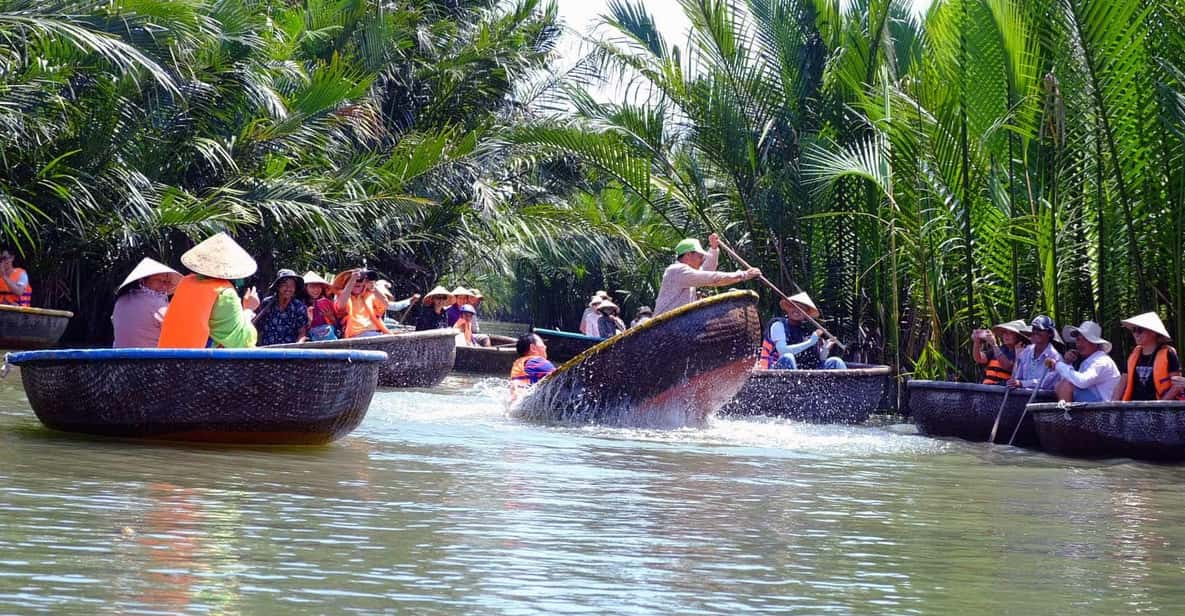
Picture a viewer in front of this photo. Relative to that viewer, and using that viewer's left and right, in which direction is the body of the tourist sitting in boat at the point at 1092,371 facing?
facing to the left of the viewer

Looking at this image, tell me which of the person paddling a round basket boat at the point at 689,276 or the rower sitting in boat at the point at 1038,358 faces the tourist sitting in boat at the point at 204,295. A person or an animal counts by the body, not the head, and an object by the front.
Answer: the rower sitting in boat at the point at 1038,358

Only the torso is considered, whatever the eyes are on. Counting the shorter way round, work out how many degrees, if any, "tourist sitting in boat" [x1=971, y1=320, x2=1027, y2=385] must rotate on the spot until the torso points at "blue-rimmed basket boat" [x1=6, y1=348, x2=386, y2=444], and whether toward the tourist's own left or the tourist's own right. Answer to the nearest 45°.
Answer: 0° — they already face it

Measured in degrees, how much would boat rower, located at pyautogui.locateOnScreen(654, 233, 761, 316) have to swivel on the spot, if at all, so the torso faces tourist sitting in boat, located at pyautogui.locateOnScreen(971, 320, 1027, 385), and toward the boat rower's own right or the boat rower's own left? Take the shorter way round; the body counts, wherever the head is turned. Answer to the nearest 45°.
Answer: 0° — they already face them

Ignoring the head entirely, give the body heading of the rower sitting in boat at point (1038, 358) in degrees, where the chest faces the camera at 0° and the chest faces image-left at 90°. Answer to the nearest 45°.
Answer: approximately 45°

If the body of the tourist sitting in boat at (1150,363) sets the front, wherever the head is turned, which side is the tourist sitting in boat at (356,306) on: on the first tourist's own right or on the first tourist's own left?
on the first tourist's own right

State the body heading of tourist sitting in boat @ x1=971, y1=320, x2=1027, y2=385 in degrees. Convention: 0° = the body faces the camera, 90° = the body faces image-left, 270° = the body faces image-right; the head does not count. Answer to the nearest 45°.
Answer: approximately 45°

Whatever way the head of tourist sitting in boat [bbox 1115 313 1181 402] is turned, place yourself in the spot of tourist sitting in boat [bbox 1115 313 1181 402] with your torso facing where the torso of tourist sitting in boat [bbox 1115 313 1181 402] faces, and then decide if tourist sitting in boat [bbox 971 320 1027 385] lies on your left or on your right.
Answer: on your right

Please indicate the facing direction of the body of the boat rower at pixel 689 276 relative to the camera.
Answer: to the viewer's right
